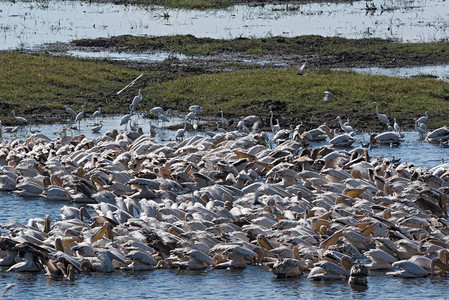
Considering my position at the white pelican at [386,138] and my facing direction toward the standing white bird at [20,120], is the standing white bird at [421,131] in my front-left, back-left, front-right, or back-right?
back-right

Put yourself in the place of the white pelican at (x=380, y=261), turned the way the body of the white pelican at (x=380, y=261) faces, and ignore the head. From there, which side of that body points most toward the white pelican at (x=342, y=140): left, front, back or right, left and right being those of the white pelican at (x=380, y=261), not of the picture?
right

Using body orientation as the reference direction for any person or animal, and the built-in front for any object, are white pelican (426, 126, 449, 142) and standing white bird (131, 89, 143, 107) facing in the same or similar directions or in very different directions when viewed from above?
very different directions

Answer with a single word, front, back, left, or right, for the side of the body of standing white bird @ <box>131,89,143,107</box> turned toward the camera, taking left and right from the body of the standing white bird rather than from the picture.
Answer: right

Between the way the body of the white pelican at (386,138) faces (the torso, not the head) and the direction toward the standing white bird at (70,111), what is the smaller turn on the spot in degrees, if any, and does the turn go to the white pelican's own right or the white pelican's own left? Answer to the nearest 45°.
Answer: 0° — it already faces it

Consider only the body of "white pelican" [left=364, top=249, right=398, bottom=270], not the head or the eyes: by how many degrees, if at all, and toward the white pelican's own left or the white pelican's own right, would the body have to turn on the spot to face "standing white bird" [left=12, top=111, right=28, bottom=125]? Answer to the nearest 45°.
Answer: approximately 45° to the white pelican's own right

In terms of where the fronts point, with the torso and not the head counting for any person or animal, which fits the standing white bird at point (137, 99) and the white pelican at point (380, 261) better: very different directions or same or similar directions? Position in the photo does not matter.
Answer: very different directions

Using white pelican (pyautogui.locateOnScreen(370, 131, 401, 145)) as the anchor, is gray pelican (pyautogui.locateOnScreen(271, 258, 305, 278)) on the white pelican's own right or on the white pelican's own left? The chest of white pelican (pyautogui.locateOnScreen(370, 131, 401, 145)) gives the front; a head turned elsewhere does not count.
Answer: on the white pelican's own left

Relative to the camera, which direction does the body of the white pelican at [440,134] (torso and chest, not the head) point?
to the viewer's left

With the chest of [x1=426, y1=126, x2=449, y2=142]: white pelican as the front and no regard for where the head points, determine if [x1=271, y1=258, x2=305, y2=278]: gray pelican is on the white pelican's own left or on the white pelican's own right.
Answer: on the white pelican's own left

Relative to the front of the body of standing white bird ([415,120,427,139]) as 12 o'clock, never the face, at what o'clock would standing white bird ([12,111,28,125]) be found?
standing white bird ([12,111,28,125]) is roughly at 12 o'clock from standing white bird ([415,120,427,139]).

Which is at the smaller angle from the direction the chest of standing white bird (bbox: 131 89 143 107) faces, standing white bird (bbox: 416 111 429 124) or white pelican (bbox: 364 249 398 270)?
the standing white bird
